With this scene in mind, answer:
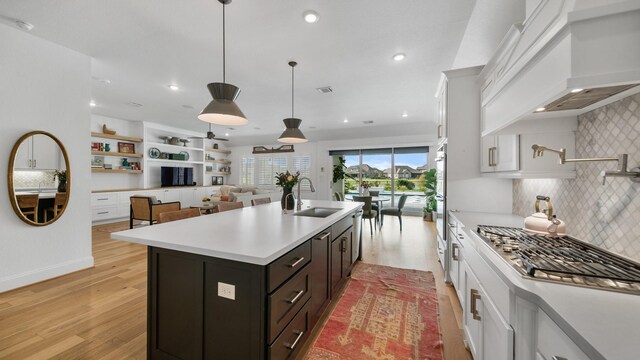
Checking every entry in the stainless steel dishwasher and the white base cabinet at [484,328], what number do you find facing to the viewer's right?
1

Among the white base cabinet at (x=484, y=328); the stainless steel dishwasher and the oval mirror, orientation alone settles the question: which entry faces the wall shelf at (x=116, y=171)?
the white base cabinet

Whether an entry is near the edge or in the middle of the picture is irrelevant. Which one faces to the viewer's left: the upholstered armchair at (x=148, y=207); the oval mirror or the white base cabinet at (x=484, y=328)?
the white base cabinet

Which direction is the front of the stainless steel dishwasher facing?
to the viewer's right

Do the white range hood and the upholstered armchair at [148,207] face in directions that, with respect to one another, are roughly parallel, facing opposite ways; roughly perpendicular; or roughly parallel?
roughly perpendicular

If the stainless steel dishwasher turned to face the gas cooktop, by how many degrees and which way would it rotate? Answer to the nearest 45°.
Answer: approximately 45° to its right

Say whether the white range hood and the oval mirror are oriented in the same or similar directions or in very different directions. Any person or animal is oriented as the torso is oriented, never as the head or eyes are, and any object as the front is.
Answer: very different directions

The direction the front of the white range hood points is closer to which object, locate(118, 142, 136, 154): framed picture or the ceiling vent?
the framed picture

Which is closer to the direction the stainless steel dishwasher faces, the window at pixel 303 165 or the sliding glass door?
the sliding glass door

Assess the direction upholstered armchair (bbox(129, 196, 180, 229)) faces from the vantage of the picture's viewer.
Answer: facing away from the viewer and to the right of the viewer

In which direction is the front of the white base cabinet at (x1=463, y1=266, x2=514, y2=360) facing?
to the viewer's left
